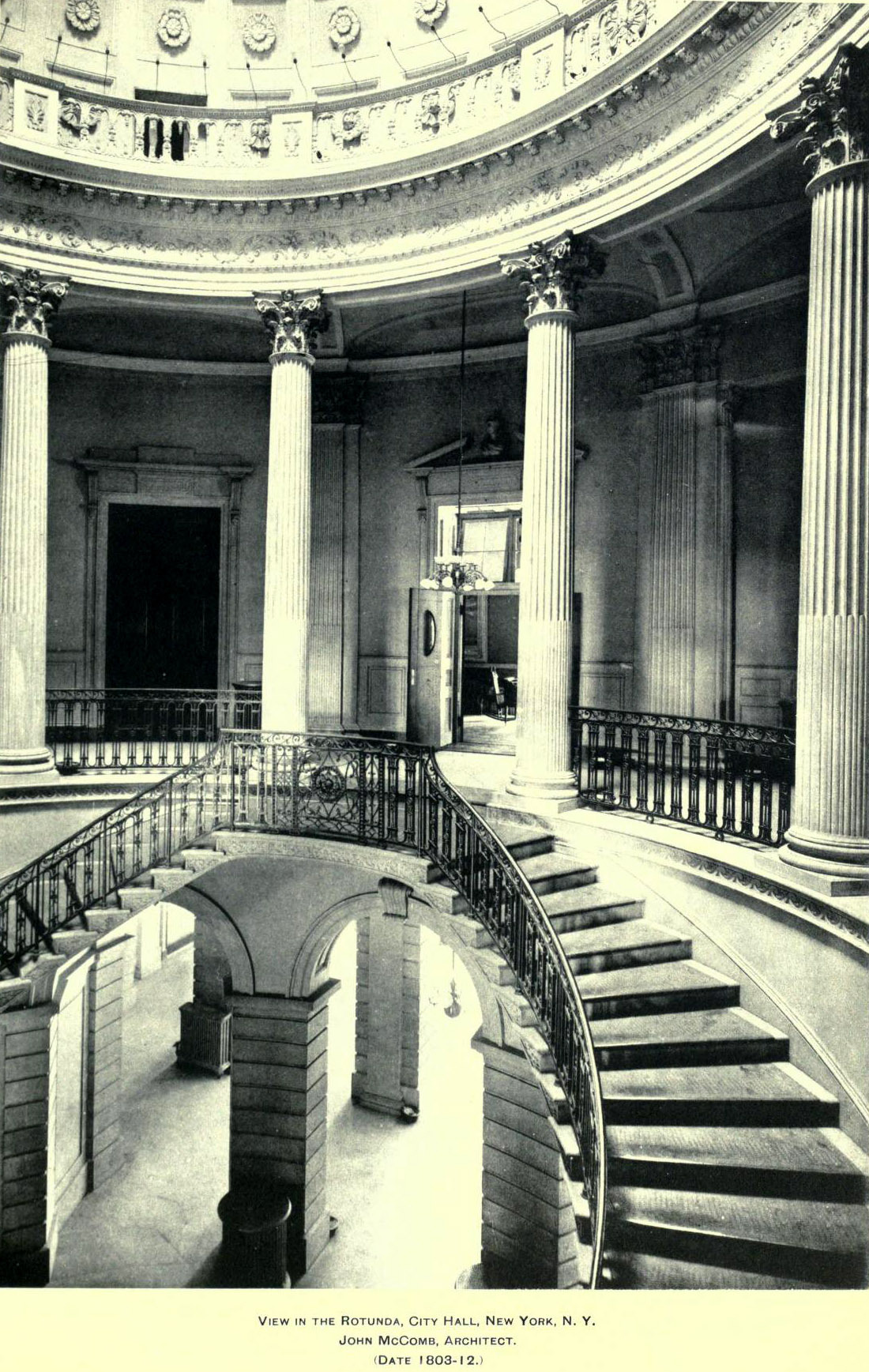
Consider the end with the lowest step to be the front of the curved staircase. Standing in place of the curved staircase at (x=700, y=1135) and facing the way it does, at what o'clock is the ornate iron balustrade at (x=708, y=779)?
The ornate iron balustrade is roughly at 6 o'clock from the curved staircase.

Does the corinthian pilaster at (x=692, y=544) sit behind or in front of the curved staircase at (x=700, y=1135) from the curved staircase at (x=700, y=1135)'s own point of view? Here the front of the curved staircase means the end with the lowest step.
behind

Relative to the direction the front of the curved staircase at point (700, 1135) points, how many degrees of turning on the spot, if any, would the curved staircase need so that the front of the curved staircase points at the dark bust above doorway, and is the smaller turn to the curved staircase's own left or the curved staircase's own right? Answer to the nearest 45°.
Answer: approximately 180°

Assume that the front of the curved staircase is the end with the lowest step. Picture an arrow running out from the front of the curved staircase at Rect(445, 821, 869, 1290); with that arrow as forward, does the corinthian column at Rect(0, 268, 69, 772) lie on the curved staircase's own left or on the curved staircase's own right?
on the curved staircase's own right

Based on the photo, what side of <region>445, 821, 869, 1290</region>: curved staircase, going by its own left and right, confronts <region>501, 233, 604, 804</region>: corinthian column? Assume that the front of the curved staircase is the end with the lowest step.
back

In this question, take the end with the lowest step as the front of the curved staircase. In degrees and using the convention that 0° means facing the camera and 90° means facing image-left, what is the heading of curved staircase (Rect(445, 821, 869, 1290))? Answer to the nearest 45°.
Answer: approximately 0°
